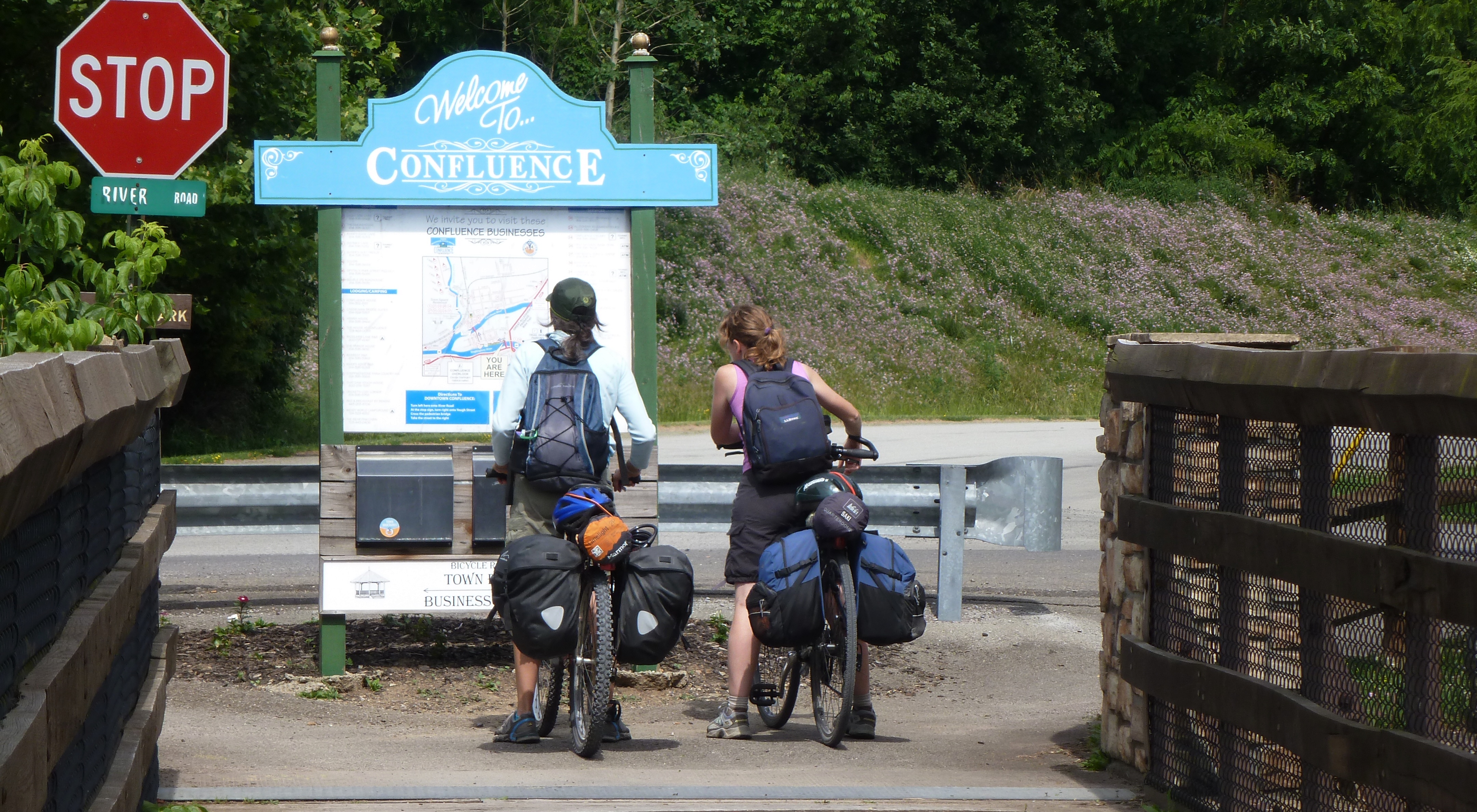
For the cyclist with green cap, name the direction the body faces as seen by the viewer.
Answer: away from the camera

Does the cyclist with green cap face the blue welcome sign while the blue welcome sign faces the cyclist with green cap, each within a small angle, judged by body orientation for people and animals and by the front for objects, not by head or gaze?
yes

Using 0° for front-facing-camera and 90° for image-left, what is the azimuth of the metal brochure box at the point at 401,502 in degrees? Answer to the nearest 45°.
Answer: approximately 0°

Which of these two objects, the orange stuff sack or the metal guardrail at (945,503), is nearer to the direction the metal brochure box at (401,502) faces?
the orange stuff sack

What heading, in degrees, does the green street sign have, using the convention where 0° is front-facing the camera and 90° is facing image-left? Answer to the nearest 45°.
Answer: approximately 0°

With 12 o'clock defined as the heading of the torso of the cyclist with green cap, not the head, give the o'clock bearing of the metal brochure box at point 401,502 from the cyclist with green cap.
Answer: The metal brochure box is roughly at 11 o'clock from the cyclist with green cap.

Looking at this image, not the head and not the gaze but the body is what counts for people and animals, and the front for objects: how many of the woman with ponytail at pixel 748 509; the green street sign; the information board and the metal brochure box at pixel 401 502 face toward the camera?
3

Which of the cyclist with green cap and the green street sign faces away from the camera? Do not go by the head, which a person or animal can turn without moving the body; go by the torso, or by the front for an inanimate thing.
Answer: the cyclist with green cap
